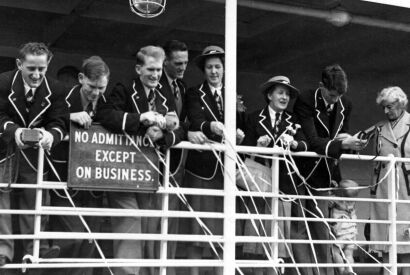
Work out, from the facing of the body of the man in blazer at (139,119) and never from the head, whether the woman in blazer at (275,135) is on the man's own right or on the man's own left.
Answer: on the man's own left

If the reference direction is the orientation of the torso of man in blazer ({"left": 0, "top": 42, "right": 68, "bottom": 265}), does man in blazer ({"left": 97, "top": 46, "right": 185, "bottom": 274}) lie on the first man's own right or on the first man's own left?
on the first man's own left

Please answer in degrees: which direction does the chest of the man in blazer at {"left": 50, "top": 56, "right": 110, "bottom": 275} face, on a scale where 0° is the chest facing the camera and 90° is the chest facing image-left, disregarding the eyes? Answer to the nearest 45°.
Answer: approximately 315°

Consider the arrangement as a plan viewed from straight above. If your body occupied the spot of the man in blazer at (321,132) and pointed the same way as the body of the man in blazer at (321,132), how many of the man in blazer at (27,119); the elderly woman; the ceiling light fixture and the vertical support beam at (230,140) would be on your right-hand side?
3

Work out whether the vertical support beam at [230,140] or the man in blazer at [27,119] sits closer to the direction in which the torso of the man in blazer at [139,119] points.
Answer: the vertical support beam

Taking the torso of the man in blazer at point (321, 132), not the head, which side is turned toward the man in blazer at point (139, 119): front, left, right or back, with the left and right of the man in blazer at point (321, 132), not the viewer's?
right

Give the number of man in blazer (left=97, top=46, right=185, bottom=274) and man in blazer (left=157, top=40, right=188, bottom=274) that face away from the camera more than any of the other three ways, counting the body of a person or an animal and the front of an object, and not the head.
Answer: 0

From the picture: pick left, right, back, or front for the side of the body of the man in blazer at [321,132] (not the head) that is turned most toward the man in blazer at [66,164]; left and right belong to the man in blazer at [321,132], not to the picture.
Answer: right
